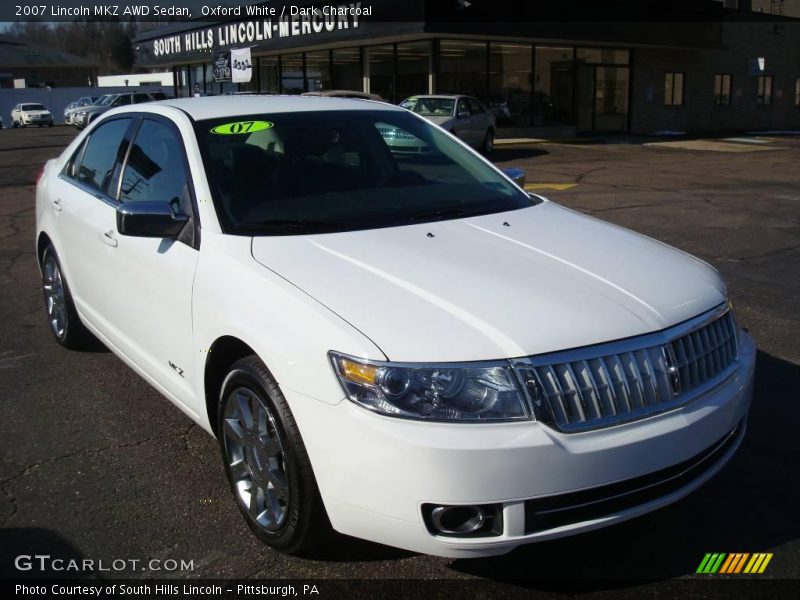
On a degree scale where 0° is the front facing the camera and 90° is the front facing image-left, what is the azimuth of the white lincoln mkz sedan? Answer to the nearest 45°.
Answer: approximately 315°

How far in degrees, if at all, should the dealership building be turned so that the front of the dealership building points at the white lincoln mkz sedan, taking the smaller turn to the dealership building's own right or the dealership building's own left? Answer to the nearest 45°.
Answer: approximately 45° to the dealership building's own left

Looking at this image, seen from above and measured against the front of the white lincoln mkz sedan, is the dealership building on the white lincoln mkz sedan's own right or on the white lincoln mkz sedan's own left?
on the white lincoln mkz sedan's own left

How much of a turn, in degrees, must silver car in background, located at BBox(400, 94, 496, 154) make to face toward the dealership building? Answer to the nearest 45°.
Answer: approximately 135° to its right

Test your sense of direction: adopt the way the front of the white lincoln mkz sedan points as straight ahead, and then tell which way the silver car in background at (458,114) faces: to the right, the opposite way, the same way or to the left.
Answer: to the right

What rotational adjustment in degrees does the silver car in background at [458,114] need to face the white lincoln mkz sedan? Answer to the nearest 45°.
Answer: approximately 45° to its left

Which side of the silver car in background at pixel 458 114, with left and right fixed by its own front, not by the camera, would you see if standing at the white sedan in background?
right

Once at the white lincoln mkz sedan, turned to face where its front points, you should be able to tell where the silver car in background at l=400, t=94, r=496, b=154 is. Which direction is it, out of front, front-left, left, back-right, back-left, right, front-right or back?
back-left

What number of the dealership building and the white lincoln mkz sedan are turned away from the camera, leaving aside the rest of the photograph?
0

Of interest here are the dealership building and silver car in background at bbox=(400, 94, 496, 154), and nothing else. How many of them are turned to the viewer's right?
0
